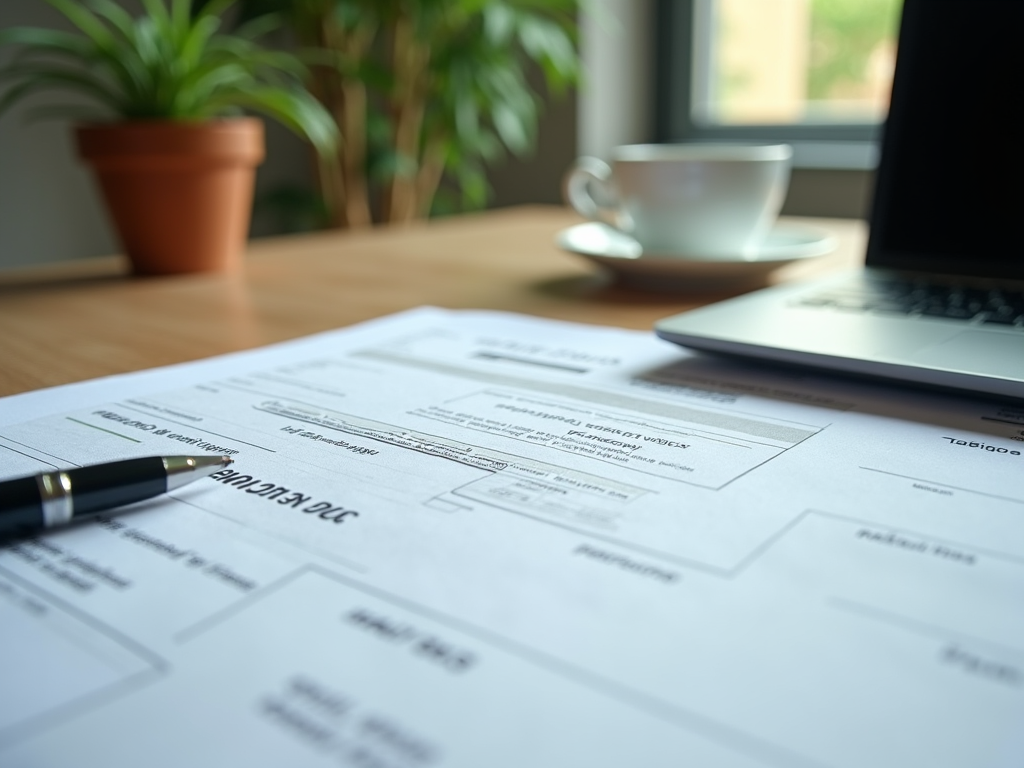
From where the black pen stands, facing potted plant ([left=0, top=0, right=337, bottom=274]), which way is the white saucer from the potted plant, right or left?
right

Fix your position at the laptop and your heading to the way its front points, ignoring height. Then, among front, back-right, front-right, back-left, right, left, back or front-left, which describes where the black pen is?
front

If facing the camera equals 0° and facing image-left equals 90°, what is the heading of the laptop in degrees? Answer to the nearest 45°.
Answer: approximately 45°

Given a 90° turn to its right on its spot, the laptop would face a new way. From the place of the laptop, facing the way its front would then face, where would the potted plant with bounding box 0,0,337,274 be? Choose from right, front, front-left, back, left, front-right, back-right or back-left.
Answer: front-left

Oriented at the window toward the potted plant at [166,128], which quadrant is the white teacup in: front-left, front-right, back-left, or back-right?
front-left
